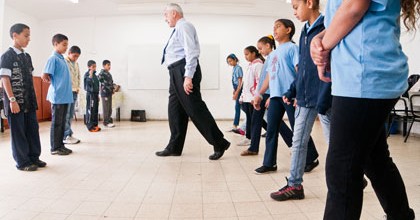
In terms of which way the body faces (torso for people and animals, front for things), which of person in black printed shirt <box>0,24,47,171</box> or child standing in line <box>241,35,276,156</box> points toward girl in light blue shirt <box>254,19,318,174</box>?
the person in black printed shirt

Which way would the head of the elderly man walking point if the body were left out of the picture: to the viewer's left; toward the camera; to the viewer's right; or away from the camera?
to the viewer's left

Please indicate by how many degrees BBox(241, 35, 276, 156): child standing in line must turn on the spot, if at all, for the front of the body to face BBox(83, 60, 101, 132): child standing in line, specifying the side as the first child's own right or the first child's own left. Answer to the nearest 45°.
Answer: approximately 45° to the first child's own right

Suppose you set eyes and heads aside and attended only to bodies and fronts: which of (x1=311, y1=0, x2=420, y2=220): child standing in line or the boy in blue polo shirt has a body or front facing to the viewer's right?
the boy in blue polo shirt

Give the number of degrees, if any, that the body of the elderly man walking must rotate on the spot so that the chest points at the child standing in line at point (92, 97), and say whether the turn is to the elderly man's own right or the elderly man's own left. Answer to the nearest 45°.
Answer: approximately 45° to the elderly man's own right

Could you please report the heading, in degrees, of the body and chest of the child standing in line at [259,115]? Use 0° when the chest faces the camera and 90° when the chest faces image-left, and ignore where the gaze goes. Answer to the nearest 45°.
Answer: approximately 90°

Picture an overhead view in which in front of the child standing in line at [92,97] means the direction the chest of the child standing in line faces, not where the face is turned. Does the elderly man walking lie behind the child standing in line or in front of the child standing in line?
in front

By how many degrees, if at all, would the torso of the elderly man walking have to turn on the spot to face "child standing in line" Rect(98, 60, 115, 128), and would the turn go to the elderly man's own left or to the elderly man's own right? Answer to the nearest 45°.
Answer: approximately 45° to the elderly man's own right

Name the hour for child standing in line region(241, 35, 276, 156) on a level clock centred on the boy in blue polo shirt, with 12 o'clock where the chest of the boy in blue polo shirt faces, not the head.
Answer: The child standing in line is roughly at 1 o'clock from the boy in blue polo shirt.

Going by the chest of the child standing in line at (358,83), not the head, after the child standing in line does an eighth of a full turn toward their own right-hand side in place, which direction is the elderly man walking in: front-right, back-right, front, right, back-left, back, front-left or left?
front

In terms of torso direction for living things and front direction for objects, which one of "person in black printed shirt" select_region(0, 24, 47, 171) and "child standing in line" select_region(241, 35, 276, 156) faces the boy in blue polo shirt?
the child standing in line

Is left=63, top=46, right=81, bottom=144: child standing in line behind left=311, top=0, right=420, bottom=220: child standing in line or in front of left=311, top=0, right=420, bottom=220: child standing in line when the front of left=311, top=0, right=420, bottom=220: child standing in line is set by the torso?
in front

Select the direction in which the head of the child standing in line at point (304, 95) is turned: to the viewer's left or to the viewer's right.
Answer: to the viewer's left

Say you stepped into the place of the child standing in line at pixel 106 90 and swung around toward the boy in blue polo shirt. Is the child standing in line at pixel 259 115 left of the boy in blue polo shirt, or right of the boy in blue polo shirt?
left

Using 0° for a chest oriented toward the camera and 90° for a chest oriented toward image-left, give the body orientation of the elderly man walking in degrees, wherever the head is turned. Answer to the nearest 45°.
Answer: approximately 90°

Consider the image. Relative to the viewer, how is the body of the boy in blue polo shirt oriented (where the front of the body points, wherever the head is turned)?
to the viewer's right
